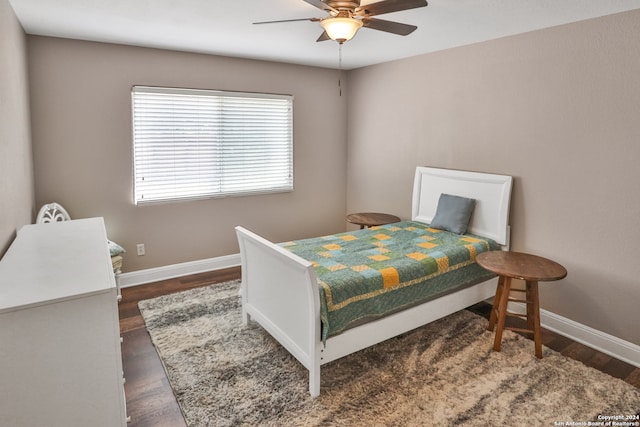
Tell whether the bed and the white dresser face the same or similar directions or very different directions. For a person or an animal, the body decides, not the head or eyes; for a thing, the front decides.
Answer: very different directions

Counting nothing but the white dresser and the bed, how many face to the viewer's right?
1

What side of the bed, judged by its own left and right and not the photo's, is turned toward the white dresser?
front

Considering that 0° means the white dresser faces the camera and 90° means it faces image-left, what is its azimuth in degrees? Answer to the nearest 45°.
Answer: approximately 270°

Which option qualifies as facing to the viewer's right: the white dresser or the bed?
the white dresser

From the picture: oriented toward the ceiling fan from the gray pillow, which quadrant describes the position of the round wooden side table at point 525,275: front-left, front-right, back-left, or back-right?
front-left

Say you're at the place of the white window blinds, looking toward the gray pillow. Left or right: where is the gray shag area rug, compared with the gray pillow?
right

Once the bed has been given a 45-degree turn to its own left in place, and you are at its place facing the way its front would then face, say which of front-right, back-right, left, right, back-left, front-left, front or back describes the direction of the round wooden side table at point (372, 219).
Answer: back
